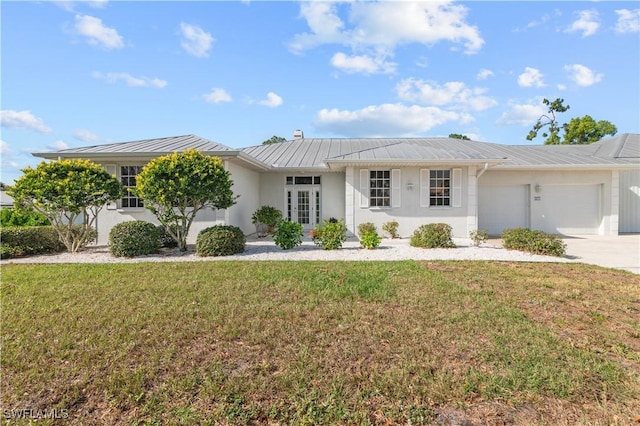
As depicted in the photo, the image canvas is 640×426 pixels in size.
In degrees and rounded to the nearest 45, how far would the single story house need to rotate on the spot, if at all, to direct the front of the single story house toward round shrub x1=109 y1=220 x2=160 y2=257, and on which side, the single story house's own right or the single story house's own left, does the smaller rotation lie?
approximately 45° to the single story house's own right

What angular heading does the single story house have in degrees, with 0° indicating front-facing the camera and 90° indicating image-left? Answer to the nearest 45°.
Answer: approximately 0°

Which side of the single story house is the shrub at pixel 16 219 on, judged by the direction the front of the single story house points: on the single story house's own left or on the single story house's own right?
on the single story house's own right

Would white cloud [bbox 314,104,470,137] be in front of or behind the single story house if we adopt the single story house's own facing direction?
behind

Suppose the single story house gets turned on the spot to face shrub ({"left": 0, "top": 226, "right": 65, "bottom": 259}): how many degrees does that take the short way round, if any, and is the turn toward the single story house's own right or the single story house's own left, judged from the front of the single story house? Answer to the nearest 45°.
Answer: approximately 45° to the single story house's own right
